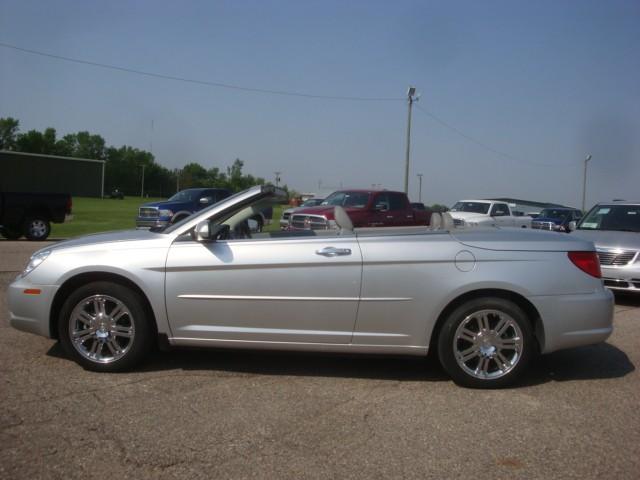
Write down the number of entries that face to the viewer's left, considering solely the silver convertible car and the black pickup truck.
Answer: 2

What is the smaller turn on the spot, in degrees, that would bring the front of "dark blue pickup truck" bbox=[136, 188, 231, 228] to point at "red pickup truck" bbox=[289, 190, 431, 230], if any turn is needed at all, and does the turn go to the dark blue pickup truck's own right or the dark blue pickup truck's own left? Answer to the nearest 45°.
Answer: approximately 90° to the dark blue pickup truck's own left

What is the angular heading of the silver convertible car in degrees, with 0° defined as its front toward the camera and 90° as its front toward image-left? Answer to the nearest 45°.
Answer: approximately 90°

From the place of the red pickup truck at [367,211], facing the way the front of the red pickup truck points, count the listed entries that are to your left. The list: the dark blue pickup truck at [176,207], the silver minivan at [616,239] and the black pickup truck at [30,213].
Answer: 1

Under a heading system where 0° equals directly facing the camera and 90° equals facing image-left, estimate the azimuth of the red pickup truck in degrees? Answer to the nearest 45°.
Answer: approximately 45°

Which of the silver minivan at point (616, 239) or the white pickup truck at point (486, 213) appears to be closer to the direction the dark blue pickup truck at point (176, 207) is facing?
the silver minivan

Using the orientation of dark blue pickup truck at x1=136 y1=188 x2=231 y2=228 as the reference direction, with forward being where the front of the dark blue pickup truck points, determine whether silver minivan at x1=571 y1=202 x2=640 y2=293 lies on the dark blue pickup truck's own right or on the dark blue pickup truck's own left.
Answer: on the dark blue pickup truck's own left

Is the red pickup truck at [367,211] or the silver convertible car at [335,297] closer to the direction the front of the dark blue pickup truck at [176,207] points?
the silver convertible car

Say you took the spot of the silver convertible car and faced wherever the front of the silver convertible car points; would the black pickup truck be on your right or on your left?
on your right

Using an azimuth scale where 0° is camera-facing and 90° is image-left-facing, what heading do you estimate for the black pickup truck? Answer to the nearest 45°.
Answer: approximately 90°

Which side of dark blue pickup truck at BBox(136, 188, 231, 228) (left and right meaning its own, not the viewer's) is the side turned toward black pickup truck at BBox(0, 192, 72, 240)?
front

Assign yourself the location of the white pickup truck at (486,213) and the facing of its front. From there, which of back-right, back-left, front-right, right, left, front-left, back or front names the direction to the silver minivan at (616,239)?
front-left

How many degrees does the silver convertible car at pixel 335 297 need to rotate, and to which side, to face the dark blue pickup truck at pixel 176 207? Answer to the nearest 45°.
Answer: approximately 90° to its right

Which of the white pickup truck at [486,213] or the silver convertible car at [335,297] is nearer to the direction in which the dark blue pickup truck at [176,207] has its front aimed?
the silver convertible car

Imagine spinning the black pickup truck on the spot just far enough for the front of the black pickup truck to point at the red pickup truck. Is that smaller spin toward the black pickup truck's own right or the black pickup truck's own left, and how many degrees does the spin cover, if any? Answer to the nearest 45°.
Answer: approximately 135° to the black pickup truck's own left

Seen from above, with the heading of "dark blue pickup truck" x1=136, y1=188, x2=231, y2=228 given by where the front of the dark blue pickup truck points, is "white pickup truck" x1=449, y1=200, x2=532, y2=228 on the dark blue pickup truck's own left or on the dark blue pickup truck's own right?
on the dark blue pickup truck's own left
